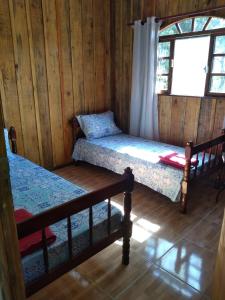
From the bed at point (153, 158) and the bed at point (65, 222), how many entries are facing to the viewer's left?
0

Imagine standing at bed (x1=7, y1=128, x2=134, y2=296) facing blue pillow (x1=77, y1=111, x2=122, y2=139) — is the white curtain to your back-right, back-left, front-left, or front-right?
front-right

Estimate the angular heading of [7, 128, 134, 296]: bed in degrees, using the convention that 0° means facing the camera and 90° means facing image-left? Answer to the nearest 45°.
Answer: approximately 315°

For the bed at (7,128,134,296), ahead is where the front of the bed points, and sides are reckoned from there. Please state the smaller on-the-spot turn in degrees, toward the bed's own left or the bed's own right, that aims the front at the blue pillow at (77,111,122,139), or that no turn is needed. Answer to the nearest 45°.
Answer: approximately 135° to the bed's own left

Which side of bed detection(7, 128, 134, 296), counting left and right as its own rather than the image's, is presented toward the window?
left

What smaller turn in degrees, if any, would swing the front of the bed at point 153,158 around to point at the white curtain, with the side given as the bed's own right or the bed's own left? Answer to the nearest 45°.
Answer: approximately 135° to the bed's own left
